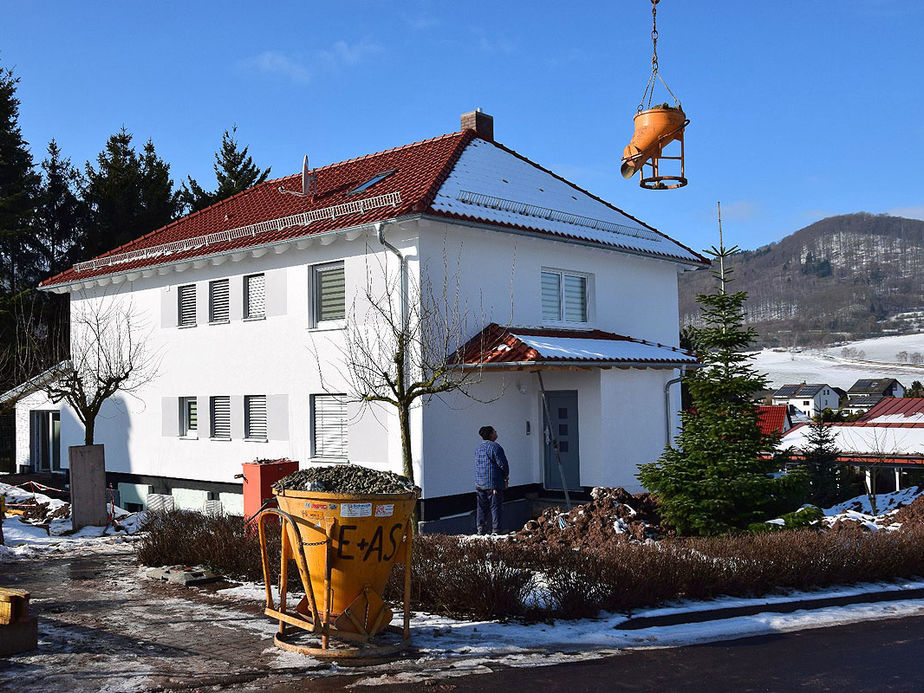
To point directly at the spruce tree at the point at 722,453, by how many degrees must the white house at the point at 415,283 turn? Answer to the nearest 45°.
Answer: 0° — it already faces it

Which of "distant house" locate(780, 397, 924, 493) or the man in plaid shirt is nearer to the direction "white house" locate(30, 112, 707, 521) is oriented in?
the man in plaid shirt

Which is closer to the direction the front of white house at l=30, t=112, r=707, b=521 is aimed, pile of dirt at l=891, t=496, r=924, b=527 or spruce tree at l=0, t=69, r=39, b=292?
the pile of dirt

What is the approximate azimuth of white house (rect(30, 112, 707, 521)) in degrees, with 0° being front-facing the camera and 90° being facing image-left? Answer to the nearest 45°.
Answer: approximately 315°

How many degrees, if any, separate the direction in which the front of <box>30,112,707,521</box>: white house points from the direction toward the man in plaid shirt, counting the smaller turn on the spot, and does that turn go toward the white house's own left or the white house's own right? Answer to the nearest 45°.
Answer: approximately 45° to the white house's own right

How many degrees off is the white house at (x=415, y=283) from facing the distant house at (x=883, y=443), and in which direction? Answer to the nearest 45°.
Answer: approximately 90° to its left

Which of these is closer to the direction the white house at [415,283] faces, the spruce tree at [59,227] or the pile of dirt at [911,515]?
the pile of dirt

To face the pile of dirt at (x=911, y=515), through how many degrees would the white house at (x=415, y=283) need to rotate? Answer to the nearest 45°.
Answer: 0° — it already faces it

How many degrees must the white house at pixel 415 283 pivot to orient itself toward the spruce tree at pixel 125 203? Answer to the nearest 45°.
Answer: approximately 180°

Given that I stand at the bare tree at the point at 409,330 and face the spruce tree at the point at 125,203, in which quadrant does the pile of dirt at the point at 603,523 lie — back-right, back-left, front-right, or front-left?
back-right

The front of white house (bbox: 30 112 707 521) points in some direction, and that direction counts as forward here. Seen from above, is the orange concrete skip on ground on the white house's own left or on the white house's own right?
on the white house's own right
